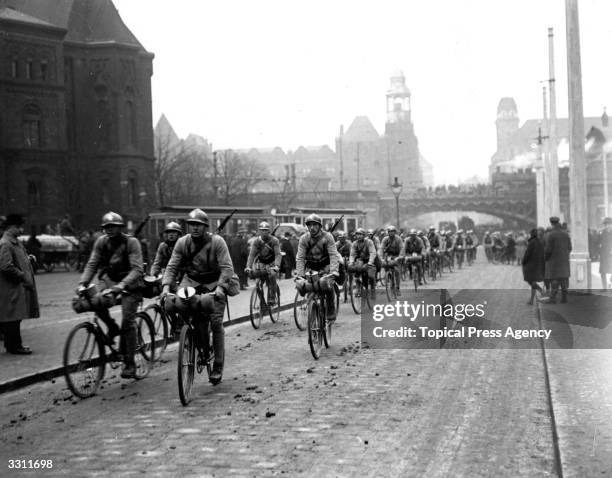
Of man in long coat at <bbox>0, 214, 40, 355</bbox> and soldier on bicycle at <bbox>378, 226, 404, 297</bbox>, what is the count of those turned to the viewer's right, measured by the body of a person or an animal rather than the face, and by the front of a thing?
1

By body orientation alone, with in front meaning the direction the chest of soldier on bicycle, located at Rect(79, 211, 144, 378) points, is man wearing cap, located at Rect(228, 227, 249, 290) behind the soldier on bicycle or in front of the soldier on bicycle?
behind

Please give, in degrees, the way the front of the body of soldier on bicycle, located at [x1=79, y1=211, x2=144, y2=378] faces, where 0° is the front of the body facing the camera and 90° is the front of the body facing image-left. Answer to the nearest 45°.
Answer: approximately 45°

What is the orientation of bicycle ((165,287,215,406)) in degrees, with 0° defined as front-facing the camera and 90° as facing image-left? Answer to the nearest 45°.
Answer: approximately 0°

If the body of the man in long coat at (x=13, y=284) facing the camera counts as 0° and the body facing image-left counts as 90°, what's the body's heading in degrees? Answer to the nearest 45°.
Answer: approximately 270°

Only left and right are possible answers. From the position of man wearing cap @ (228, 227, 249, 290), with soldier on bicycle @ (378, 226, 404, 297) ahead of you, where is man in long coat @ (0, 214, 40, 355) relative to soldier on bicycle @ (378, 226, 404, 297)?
right

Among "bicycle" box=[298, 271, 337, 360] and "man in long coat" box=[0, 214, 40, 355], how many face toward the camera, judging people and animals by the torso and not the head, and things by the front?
1

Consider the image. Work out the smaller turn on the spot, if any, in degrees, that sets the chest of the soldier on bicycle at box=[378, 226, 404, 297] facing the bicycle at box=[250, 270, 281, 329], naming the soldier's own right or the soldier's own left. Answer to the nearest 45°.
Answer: approximately 45° to the soldier's own right
